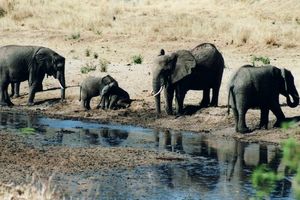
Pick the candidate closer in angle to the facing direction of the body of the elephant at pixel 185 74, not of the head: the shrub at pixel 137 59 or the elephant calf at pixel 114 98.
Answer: the elephant calf

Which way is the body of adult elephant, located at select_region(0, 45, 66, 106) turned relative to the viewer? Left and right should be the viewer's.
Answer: facing to the right of the viewer

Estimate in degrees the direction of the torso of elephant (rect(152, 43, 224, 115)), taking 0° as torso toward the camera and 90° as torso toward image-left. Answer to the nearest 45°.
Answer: approximately 45°

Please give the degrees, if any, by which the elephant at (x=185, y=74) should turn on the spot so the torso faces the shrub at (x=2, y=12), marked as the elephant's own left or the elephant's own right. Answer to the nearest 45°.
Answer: approximately 90° to the elephant's own right

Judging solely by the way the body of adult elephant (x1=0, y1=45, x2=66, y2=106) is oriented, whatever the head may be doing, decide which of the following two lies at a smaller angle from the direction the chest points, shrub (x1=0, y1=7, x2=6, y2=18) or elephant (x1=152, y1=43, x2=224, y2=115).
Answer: the elephant
